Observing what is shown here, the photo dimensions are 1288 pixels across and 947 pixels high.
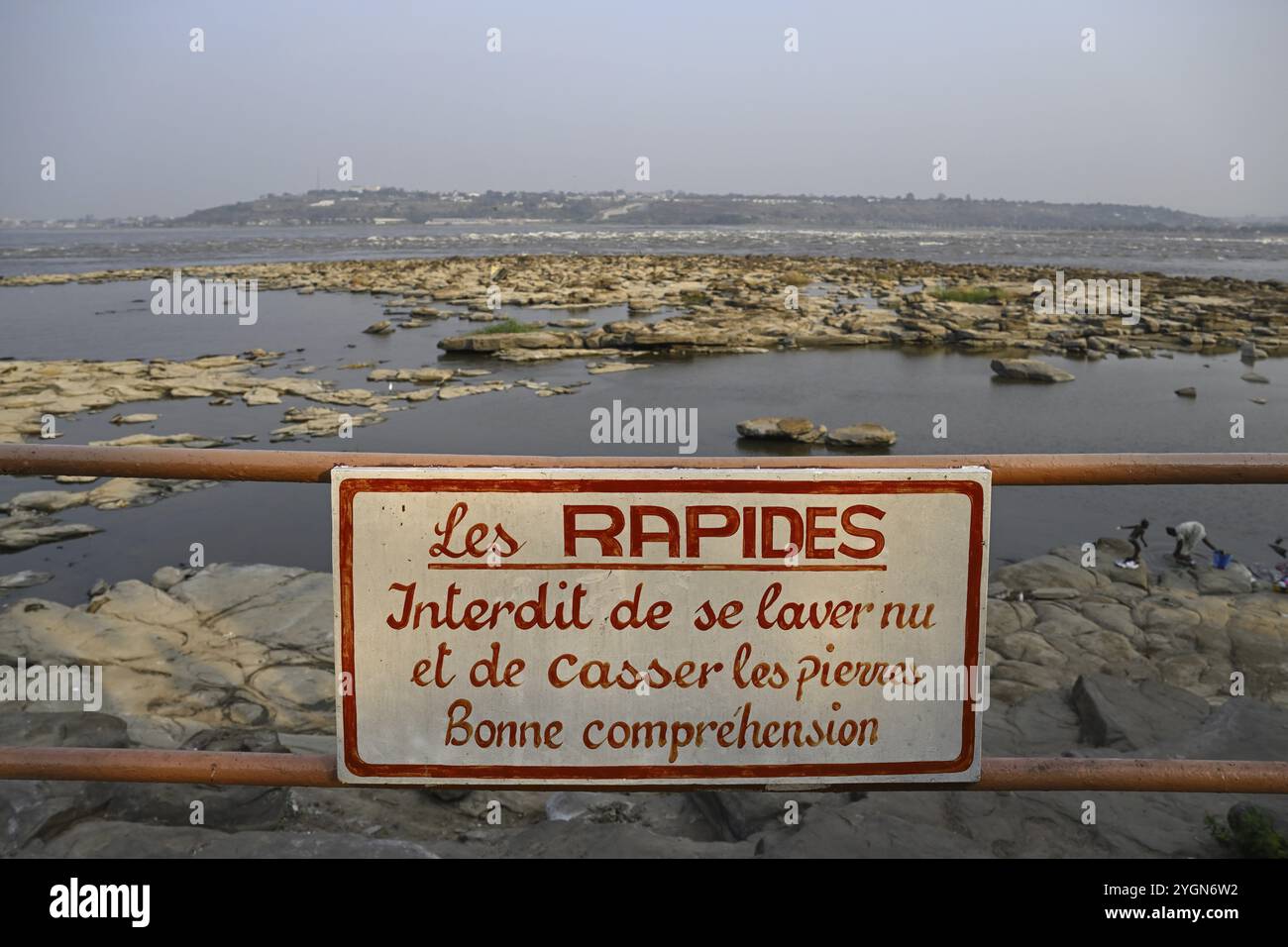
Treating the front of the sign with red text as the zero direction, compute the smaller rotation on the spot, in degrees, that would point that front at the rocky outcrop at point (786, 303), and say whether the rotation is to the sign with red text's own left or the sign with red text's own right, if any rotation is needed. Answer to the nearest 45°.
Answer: approximately 180°

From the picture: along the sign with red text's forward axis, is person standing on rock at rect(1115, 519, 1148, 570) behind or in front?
behind

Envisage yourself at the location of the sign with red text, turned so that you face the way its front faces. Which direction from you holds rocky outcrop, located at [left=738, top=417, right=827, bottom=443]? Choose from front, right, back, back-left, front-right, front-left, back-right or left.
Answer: back

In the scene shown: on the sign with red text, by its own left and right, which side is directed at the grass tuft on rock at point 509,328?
back

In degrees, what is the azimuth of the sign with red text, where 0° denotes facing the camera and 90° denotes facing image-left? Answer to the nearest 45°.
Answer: approximately 0°

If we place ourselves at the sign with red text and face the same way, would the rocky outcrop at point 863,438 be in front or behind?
behind

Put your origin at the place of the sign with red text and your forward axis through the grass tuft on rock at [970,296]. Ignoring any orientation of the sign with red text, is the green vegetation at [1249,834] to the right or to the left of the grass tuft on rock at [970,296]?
right
